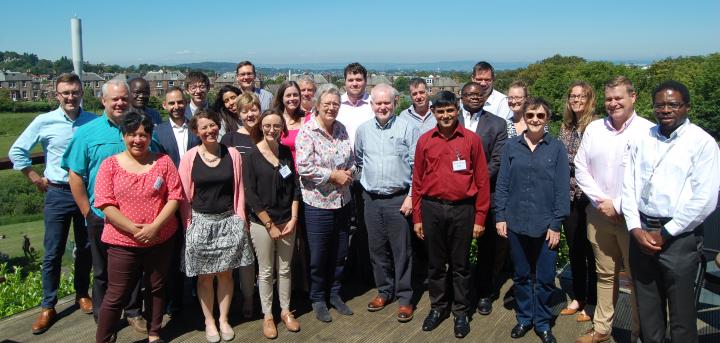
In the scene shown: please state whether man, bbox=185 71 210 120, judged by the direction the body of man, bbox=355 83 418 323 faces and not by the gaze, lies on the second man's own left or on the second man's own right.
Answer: on the second man's own right

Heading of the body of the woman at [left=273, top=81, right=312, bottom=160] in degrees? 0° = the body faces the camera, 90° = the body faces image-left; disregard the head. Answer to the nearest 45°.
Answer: approximately 0°

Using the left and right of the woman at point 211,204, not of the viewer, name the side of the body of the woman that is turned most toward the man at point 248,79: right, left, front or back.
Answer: back

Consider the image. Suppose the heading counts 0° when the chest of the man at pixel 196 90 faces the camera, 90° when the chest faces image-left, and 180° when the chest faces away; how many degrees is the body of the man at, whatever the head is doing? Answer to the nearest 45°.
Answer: approximately 0°

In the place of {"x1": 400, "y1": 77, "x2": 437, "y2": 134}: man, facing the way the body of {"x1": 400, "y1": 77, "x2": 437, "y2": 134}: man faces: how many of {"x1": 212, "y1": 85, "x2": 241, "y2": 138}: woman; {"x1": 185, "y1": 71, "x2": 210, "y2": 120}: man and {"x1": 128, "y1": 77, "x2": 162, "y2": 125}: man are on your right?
3

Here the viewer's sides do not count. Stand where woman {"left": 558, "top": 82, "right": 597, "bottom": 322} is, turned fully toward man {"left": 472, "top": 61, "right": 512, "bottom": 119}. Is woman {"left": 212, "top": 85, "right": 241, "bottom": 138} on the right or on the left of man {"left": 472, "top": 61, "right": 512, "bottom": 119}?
left

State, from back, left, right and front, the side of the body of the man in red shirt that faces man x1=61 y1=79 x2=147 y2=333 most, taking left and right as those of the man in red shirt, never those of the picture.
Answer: right
